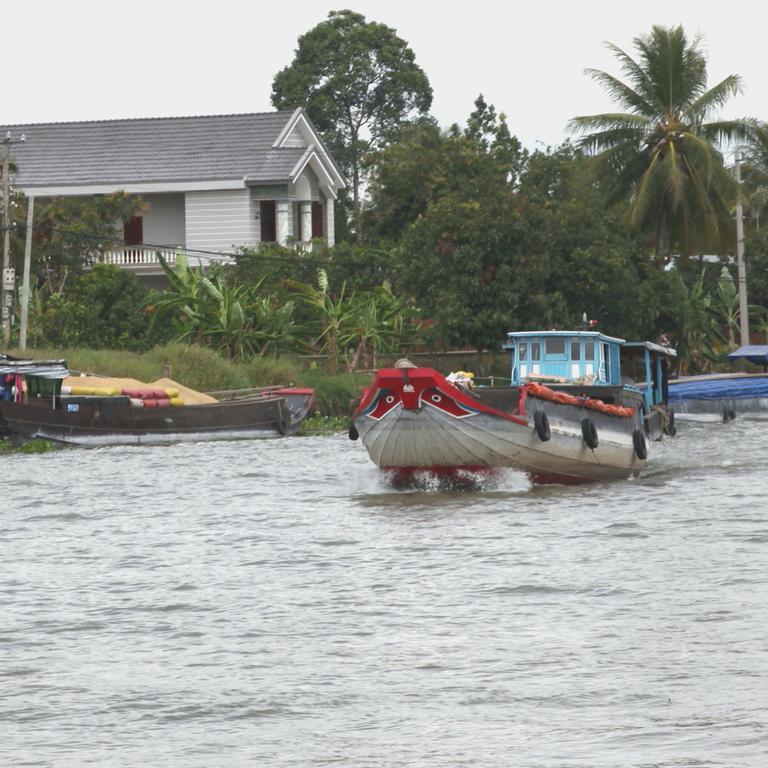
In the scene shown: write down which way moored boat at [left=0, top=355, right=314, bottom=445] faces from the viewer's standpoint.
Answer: facing to the right of the viewer

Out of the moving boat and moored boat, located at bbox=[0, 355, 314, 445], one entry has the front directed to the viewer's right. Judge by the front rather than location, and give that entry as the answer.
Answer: the moored boat

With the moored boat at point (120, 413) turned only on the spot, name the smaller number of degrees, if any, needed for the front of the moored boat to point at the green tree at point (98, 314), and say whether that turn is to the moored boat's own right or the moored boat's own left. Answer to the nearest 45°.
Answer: approximately 90° to the moored boat's own left

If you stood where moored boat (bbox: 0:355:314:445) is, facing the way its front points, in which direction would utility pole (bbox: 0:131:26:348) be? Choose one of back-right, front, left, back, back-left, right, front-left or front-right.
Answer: back-left

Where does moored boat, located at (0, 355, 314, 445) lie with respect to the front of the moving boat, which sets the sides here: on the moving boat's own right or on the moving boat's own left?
on the moving boat's own right

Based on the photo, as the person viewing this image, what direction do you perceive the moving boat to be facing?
facing the viewer and to the left of the viewer
